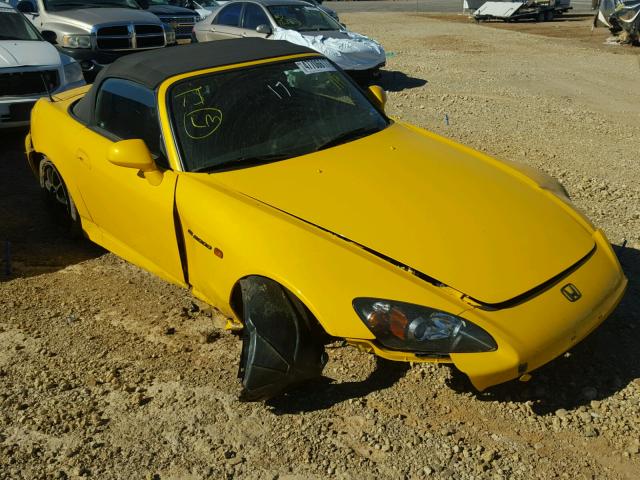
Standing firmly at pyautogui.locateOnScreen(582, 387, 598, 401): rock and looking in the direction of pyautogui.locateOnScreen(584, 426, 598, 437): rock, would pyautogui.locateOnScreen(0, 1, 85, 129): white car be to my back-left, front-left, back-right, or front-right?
back-right

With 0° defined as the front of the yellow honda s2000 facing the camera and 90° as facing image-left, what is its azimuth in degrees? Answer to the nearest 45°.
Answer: approximately 315°

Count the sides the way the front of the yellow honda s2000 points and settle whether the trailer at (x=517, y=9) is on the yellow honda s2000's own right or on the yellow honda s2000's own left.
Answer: on the yellow honda s2000's own left

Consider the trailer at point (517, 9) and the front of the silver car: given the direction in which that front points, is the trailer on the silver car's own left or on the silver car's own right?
on the silver car's own left

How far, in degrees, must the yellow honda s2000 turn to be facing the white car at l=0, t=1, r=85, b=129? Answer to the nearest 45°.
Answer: approximately 180°

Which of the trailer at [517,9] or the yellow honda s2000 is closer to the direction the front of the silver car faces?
the yellow honda s2000

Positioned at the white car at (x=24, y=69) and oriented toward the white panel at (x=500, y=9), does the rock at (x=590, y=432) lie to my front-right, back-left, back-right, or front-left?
back-right

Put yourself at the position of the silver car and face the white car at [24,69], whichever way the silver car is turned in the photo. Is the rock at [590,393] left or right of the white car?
left

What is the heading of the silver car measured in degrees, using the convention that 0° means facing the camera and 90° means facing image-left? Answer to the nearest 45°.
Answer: approximately 315°

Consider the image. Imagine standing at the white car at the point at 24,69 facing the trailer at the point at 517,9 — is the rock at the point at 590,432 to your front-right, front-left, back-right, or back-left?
back-right

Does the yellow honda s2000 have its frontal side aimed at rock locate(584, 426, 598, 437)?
yes

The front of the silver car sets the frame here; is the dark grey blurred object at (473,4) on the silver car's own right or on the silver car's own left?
on the silver car's own left

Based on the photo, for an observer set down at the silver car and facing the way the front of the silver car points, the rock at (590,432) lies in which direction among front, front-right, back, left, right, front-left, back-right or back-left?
front-right

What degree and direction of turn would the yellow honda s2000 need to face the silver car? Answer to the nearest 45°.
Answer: approximately 135° to its left

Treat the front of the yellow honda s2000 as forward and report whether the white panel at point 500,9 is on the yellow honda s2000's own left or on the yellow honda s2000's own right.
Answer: on the yellow honda s2000's own left
